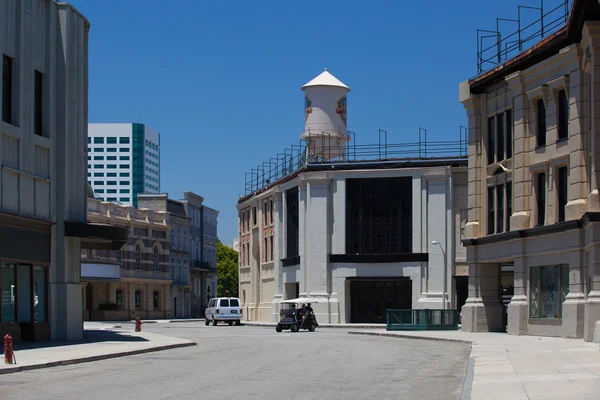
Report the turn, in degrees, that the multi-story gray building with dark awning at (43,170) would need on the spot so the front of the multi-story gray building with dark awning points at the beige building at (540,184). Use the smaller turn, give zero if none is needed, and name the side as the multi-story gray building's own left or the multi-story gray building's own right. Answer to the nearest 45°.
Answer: approximately 45° to the multi-story gray building's own left

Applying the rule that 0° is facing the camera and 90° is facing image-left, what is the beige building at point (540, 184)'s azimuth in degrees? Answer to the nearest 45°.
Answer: approximately 45°

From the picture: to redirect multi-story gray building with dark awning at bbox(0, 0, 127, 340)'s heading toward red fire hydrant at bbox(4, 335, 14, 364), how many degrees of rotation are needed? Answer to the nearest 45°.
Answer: approximately 45° to its right

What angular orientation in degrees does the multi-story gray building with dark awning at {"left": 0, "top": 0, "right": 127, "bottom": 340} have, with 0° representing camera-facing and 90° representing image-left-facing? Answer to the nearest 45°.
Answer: approximately 315°

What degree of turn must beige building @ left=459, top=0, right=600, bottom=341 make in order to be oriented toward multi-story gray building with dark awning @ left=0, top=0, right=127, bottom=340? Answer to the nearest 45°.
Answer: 0° — it already faces it
